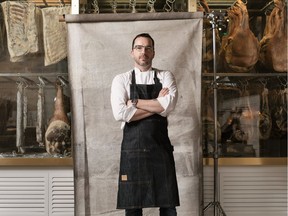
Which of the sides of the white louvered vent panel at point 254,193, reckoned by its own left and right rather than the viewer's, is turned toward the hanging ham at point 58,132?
right

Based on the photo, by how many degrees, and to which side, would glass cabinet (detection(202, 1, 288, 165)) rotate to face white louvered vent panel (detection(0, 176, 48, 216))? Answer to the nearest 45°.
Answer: approximately 90° to its right

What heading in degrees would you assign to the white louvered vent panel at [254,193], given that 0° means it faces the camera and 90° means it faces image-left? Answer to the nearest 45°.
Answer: approximately 0°

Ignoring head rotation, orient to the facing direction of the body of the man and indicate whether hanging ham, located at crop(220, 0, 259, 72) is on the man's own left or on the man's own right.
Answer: on the man's own left

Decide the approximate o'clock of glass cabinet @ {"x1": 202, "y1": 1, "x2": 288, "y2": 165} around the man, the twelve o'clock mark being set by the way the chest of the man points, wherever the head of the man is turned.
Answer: The glass cabinet is roughly at 8 o'clock from the man.

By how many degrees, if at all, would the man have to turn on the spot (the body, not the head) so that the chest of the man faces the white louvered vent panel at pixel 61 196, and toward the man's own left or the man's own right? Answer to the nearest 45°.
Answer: approximately 135° to the man's own right

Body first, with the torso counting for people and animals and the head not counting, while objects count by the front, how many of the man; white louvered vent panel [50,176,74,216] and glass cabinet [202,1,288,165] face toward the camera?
3
